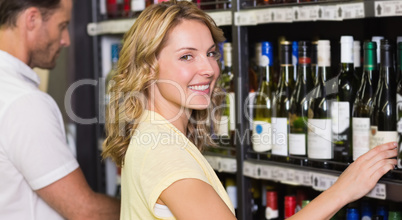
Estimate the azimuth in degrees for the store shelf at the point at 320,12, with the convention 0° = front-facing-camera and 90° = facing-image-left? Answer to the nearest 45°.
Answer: approximately 45°

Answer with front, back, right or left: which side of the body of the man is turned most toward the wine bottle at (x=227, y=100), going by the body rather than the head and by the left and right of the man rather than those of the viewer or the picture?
front

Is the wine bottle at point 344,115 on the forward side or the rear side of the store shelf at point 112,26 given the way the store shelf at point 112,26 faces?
on the forward side

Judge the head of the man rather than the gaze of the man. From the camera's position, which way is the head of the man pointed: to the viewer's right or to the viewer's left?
to the viewer's right

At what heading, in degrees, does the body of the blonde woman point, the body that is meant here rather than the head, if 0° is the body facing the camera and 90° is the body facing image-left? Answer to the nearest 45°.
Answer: approximately 270°

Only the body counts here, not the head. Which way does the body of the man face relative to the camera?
to the viewer's right

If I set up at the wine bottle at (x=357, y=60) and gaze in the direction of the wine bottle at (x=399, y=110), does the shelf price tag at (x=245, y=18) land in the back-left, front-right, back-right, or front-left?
back-right

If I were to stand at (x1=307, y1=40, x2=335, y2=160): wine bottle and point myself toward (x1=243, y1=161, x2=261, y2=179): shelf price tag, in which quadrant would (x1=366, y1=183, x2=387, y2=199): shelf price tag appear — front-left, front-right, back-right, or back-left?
back-left

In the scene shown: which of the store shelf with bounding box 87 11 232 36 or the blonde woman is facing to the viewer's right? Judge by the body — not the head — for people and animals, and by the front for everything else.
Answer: the blonde woman

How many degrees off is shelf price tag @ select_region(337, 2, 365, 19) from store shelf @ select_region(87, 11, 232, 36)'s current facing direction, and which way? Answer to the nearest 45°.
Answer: approximately 45° to its left
